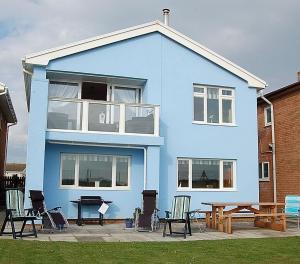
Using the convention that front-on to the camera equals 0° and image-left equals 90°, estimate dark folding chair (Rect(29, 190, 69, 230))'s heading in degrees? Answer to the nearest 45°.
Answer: approximately 315°

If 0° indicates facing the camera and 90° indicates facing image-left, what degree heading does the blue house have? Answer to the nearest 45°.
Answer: approximately 0°

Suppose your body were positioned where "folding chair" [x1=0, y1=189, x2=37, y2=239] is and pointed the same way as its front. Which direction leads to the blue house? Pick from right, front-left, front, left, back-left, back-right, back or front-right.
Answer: left

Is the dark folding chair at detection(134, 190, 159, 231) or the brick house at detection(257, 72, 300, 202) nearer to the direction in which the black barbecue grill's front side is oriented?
the dark folding chair

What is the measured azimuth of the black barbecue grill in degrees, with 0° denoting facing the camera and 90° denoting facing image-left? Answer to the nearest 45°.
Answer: approximately 0°

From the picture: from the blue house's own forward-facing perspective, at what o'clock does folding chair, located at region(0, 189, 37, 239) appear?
The folding chair is roughly at 1 o'clock from the blue house.

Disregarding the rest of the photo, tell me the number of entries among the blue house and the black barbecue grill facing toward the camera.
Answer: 2

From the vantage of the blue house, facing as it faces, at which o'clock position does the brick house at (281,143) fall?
The brick house is roughly at 8 o'clock from the blue house.
